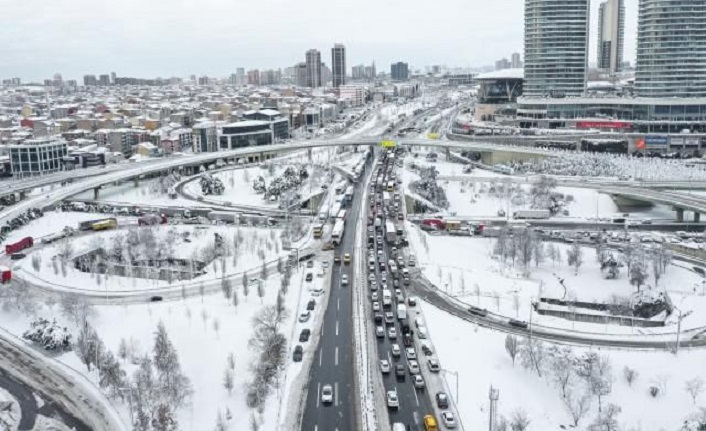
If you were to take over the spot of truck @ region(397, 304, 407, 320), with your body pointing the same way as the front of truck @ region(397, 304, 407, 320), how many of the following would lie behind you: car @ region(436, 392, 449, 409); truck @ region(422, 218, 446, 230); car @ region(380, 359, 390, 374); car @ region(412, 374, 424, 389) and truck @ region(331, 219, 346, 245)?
3

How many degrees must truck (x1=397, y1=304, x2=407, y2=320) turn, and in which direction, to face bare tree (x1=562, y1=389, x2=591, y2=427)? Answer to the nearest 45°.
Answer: approximately 135° to its right

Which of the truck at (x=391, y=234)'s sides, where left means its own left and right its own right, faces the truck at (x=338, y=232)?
left

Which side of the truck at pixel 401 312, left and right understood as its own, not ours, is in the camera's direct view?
back

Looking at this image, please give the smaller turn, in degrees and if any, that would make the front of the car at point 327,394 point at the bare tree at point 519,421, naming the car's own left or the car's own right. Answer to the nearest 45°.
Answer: approximately 90° to the car's own left

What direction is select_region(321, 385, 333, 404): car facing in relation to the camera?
toward the camera

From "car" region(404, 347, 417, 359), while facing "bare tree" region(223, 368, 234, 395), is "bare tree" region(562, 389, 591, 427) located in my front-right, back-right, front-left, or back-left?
back-left

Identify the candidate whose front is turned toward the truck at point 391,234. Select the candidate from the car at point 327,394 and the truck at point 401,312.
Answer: the truck at point 401,312

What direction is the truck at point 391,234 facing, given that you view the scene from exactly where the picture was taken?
facing away from the viewer

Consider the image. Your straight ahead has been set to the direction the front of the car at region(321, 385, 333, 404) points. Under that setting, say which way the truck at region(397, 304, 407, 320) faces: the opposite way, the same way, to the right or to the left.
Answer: the opposite way

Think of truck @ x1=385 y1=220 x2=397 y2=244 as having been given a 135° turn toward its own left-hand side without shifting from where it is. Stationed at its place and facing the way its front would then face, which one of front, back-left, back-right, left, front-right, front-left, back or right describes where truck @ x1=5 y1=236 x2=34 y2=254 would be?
front-right

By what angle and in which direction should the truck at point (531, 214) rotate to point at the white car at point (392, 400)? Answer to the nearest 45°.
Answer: approximately 90° to its left

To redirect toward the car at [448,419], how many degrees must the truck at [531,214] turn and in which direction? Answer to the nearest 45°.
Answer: approximately 90° to its left

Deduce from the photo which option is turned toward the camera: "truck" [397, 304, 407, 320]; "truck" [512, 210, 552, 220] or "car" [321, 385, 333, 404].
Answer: the car

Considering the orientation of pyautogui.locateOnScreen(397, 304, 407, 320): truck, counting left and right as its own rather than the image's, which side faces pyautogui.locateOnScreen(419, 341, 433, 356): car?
back

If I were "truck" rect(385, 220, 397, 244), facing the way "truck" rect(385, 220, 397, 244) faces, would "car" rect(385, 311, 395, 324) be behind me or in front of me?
behind

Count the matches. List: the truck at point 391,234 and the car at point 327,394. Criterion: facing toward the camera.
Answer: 1

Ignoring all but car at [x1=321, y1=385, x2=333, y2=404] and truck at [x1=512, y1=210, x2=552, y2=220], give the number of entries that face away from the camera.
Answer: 0
